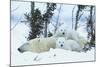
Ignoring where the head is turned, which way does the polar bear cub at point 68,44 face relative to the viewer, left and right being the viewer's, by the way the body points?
facing the viewer and to the left of the viewer

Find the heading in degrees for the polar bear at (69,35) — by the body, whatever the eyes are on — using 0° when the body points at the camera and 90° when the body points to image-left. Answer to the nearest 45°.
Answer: approximately 45°

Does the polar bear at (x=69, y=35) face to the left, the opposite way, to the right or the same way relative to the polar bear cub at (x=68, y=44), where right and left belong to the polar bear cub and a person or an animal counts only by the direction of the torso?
the same way

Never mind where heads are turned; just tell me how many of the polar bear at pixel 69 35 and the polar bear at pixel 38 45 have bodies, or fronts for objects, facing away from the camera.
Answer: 0

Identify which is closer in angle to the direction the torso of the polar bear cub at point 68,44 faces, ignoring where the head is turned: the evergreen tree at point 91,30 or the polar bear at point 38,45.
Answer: the polar bear
